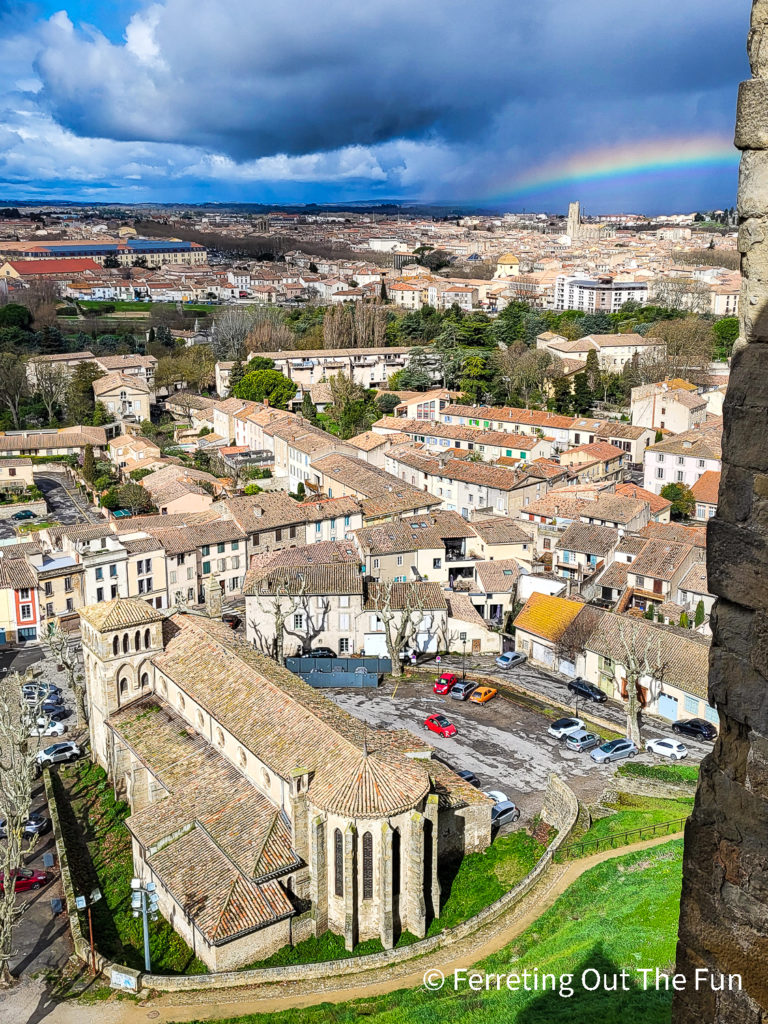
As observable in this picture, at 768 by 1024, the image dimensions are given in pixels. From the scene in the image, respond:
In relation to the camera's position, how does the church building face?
facing away from the viewer and to the left of the viewer

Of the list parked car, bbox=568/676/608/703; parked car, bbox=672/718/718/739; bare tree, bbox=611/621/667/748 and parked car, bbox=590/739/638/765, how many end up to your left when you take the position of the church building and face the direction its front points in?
0

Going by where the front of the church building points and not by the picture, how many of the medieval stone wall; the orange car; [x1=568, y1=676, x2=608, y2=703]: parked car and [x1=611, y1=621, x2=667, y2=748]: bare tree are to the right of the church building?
3

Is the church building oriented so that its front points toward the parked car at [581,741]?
no

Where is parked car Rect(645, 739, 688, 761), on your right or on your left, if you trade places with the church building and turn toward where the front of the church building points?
on your right

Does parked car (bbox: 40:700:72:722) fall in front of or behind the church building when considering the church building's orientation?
in front

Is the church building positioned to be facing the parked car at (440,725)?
no

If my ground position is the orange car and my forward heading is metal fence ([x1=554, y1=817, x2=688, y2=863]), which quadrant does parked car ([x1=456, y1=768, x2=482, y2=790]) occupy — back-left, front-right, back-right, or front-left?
front-right

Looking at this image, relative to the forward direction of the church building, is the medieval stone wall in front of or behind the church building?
behind

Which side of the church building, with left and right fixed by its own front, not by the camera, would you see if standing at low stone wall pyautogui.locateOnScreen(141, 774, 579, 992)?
back

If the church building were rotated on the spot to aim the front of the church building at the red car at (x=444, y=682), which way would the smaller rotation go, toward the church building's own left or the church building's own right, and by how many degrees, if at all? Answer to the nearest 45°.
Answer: approximately 90° to the church building's own right

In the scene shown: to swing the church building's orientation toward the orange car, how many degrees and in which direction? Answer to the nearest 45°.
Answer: approximately 90° to its right

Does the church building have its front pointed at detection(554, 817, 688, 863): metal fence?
no

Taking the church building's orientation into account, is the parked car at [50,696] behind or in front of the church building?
in front

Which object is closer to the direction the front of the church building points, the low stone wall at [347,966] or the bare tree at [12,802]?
the bare tree

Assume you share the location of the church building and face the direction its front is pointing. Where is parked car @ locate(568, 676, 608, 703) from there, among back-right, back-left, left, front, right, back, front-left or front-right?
right

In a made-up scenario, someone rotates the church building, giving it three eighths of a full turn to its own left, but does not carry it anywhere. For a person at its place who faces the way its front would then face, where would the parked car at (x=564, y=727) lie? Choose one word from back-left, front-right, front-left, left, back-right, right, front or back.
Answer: back-left

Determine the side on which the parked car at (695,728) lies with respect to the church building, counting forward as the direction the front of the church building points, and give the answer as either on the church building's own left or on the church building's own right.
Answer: on the church building's own right
